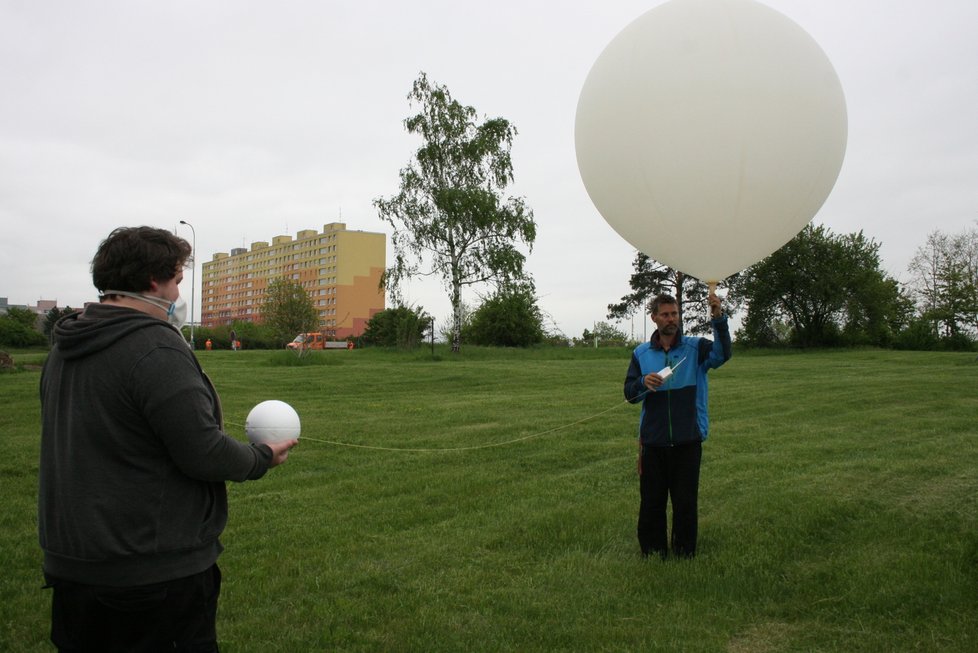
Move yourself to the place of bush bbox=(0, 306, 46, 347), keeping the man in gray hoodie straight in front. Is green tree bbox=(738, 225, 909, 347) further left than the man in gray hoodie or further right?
left

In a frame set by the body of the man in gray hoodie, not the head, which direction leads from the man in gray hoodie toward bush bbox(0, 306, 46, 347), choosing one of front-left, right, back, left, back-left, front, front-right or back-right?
front-left

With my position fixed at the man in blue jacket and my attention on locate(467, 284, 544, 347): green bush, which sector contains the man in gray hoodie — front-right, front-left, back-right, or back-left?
back-left

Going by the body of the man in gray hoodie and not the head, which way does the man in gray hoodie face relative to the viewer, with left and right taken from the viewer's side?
facing away from the viewer and to the right of the viewer

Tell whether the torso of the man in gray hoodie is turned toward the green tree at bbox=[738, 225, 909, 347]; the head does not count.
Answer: yes

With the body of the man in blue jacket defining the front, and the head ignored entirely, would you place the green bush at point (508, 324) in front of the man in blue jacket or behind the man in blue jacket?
behind

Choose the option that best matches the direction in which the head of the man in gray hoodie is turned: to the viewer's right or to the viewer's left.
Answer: to the viewer's right

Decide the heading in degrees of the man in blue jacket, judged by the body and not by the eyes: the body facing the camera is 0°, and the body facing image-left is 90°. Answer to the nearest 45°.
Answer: approximately 0°

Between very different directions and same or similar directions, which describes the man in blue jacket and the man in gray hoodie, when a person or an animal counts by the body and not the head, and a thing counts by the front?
very different directions

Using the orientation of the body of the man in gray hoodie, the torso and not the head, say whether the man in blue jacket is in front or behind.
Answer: in front

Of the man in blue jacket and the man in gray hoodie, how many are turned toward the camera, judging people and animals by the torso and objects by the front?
1

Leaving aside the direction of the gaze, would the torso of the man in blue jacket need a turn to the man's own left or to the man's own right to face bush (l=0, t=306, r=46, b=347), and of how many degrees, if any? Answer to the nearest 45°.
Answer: approximately 135° to the man's own right
